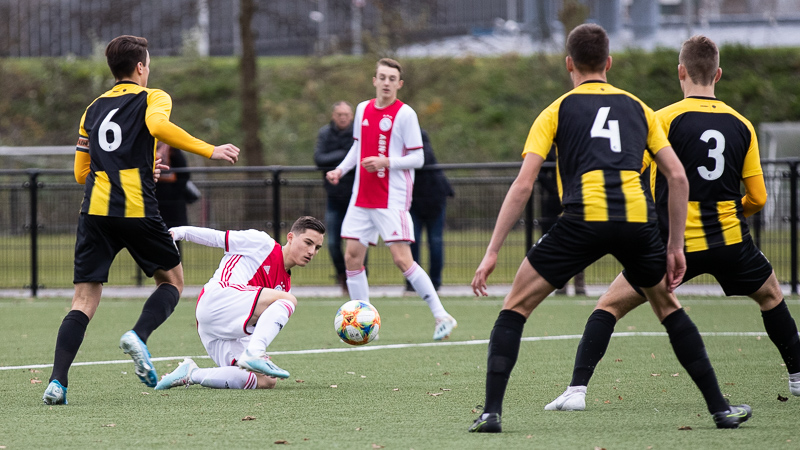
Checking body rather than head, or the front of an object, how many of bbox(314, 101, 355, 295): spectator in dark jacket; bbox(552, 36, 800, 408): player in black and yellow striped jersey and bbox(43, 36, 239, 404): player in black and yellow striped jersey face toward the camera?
1

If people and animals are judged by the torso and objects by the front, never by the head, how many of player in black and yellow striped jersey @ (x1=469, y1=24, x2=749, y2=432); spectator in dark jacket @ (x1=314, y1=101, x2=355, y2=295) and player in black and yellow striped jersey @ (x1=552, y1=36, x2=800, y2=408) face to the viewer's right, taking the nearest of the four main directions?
0

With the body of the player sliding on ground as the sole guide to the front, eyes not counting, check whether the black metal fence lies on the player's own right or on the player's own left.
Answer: on the player's own left

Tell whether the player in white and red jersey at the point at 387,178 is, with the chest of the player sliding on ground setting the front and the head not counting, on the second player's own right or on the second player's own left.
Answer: on the second player's own left

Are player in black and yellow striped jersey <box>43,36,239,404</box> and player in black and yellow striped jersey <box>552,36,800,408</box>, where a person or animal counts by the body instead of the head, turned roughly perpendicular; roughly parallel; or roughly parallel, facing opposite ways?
roughly parallel

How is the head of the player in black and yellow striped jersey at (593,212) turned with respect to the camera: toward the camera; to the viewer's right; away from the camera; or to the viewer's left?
away from the camera

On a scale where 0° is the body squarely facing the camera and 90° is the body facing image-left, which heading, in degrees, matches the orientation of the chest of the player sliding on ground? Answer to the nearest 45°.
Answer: approximately 270°

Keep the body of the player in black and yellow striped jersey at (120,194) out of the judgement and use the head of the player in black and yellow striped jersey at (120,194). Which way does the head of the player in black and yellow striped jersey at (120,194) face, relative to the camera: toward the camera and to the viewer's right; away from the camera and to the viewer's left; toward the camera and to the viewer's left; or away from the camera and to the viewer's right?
away from the camera and to the viewer's right

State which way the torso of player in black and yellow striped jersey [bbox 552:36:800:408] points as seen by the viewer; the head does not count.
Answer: away from the camera

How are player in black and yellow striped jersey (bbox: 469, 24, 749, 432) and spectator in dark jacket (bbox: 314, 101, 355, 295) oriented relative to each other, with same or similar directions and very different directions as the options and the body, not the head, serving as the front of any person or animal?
very different directions

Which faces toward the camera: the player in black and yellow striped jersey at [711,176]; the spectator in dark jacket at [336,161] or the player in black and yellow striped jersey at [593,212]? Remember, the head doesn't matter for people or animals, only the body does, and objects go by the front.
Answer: the spectator in dark jacket

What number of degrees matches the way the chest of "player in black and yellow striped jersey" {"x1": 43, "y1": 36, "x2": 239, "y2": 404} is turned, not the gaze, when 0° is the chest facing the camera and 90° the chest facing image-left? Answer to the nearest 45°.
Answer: approximately 225°

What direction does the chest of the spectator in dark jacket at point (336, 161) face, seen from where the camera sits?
toward the camera

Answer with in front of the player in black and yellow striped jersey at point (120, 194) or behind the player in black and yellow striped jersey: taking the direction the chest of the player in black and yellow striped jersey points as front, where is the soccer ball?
in front

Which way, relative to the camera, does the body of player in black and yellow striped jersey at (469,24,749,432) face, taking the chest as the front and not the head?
away from the camera
